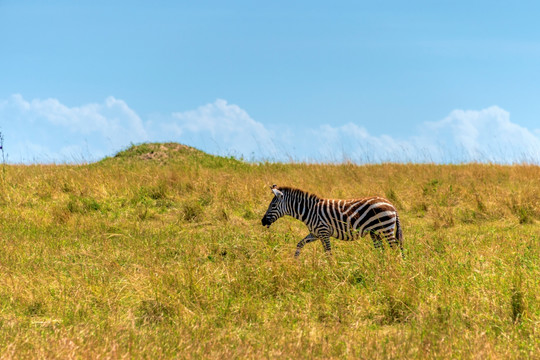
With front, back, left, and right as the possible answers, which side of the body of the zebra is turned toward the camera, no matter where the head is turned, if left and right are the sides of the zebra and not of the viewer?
left
